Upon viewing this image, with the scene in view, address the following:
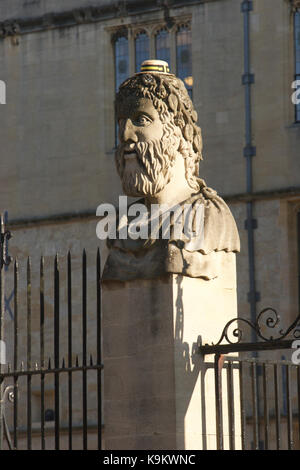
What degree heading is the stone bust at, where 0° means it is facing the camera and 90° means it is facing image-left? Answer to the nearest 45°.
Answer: approximately 45°

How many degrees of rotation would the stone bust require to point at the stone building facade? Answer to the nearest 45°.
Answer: approximately 135° to its right
